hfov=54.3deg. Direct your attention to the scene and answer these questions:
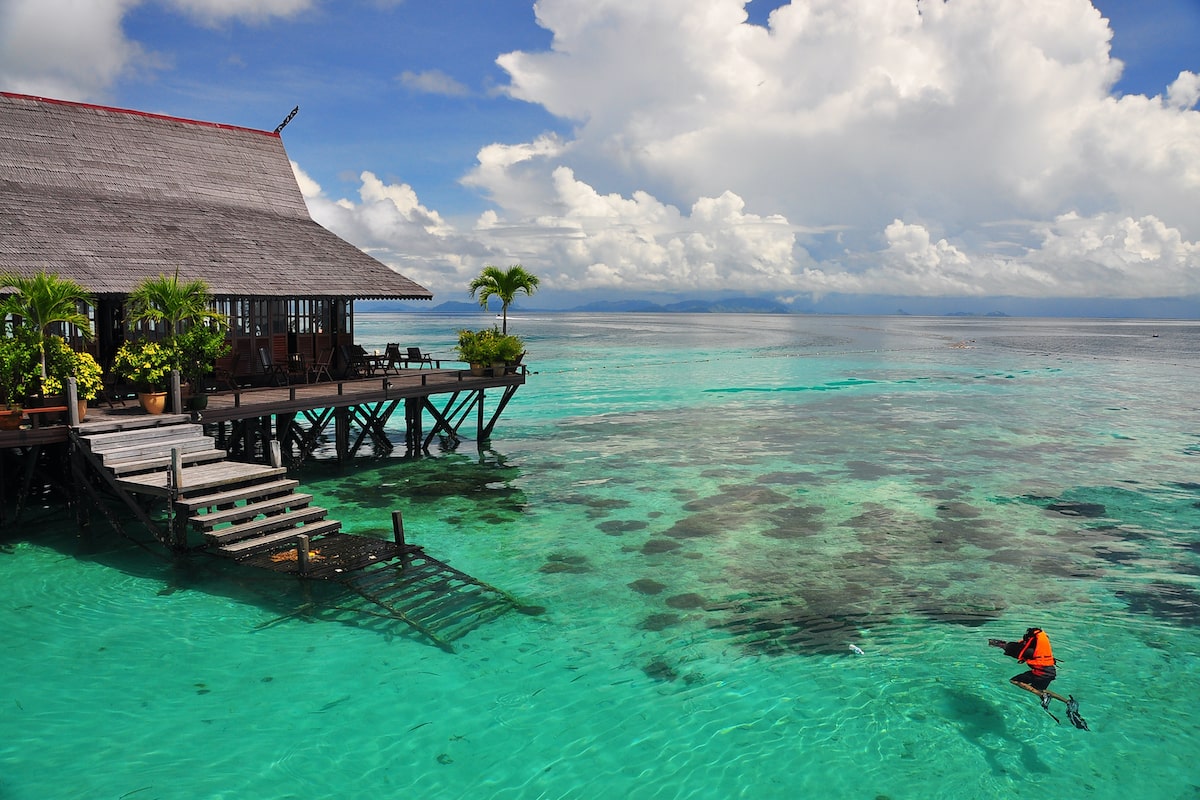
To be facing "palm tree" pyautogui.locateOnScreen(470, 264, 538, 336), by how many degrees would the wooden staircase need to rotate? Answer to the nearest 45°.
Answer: approximately 90° to its left

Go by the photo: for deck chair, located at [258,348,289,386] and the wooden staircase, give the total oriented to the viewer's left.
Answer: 0

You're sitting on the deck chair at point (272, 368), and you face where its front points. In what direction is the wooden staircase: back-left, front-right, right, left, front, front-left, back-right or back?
front-right

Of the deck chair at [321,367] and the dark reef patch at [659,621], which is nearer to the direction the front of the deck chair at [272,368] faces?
the dark reef patch

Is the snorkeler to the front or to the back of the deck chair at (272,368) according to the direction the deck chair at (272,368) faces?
to the front

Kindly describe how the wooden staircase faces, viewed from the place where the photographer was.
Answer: facing the viewer and to the right of the viewer

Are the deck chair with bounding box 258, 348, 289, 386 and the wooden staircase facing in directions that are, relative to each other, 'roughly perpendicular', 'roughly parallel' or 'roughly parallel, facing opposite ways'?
roughly parallel

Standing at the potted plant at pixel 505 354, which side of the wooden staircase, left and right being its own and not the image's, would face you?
left
